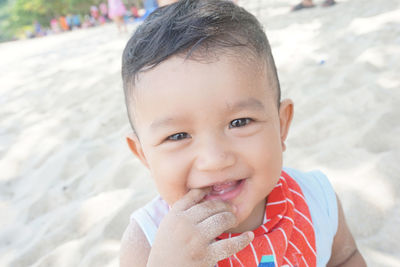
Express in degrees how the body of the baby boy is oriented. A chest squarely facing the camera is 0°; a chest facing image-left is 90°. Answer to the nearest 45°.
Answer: approximately 0°
